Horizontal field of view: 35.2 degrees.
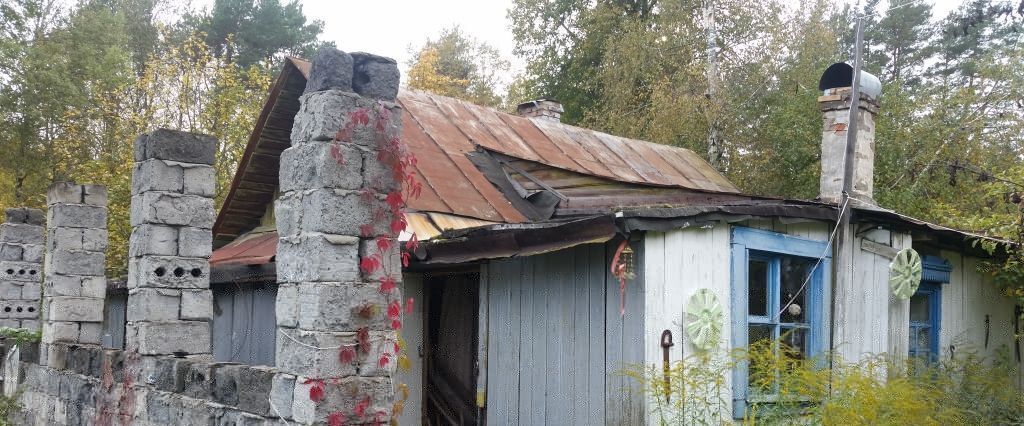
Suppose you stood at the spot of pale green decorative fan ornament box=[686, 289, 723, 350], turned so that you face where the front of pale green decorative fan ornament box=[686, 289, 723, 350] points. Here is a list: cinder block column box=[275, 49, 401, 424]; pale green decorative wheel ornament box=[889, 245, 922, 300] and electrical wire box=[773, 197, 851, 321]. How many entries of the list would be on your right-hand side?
1

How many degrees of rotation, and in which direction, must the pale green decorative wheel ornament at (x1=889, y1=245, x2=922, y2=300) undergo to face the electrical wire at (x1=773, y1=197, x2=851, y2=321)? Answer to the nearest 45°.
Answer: approximately 90° to its right

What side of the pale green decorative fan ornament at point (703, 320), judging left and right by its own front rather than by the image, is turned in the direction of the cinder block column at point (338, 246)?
right

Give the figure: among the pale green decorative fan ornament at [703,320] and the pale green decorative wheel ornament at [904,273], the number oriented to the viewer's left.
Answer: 0

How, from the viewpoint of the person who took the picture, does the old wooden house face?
facing the viewer and to the right of the viewer

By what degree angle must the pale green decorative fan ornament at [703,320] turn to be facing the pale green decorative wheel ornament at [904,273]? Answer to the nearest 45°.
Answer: approximately 90° to its left

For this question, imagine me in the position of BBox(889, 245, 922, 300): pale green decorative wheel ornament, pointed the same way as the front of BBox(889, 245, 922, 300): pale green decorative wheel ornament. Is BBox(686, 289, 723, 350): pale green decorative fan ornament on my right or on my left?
on my right
